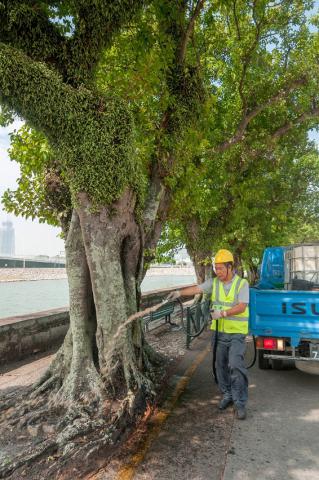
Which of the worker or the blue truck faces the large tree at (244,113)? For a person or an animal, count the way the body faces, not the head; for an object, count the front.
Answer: the blue truck

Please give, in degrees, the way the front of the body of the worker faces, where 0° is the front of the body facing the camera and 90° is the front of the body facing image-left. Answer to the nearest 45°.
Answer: approximately 45°

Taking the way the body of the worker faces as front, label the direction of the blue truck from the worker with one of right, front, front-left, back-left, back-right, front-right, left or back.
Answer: back

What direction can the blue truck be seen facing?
away from the camera

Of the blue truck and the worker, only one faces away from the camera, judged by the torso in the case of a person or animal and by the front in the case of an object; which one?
the blue truck

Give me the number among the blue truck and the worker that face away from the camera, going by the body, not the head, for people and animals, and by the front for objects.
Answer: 1

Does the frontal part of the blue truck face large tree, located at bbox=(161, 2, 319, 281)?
yes

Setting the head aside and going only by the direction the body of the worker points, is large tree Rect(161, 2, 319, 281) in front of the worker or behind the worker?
behind

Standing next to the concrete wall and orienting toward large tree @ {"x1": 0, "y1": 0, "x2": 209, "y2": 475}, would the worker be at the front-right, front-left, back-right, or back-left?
front-left

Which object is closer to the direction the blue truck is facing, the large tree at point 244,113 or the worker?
the large tree

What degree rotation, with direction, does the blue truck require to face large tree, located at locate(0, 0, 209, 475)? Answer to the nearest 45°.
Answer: approximately 135° to its left

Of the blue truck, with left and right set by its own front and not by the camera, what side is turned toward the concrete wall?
left
